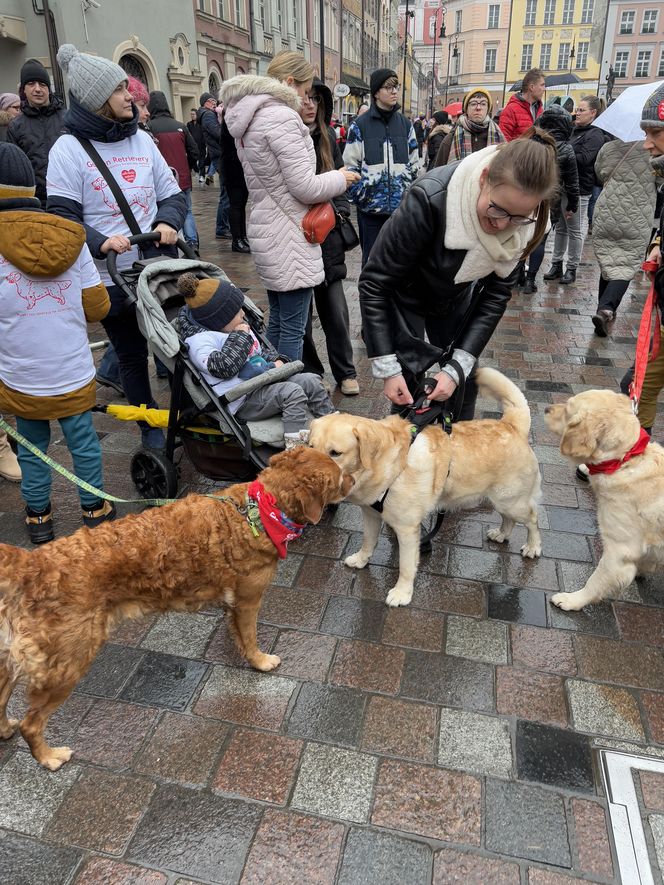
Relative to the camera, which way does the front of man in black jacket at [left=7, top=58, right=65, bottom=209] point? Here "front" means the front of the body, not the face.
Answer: toward the camera

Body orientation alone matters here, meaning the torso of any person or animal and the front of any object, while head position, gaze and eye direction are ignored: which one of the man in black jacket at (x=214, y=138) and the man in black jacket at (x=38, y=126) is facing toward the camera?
the man in black jacket at (x=38, y=126)

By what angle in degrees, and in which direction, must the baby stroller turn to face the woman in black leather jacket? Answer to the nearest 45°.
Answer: approximately 45° to its left

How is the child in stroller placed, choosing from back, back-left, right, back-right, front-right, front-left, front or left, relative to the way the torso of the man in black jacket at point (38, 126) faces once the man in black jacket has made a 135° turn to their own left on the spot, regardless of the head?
back-right

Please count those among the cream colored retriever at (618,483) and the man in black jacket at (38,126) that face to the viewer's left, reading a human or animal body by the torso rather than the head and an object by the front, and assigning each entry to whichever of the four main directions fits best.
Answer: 1

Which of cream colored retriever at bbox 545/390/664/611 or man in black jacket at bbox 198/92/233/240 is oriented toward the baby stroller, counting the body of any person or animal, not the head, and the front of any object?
the cream colored retriever

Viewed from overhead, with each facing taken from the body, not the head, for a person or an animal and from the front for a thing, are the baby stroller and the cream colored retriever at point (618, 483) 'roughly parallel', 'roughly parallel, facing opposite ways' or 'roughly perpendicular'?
roughly parallel, facing opposite ways

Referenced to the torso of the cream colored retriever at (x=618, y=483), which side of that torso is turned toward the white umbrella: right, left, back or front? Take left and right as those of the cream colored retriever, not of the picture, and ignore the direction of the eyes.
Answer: right

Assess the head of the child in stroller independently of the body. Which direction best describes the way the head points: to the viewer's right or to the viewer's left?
to the viewer's right

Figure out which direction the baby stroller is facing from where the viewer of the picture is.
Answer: facing the viewer and to the right of the viewer

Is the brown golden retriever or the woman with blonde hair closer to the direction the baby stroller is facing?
the brown golden retriever

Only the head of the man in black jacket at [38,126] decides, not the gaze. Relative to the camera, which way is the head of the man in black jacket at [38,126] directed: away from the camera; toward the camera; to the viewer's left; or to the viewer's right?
toward the camera

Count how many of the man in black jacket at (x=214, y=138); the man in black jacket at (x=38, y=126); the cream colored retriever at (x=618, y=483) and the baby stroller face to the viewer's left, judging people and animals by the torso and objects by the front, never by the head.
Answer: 1

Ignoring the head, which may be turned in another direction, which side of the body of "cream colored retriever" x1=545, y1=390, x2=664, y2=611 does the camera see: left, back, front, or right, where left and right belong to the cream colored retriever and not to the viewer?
left
